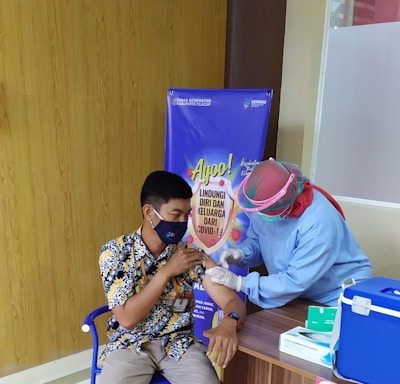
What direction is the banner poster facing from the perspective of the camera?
toward the camera

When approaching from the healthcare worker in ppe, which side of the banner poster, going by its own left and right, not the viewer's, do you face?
front

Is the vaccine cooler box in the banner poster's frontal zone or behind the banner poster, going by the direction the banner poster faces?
frontal zone

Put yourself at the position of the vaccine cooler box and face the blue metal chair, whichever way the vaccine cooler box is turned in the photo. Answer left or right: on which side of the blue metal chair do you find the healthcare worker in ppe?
right

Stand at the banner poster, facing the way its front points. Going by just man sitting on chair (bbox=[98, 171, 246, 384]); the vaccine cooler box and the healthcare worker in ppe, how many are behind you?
0

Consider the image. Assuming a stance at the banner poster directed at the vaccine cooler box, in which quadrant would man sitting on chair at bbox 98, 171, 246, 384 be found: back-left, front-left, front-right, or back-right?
front-right

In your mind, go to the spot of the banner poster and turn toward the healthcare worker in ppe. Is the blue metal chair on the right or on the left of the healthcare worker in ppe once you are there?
right

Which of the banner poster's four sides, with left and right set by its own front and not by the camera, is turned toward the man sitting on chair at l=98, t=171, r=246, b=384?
front

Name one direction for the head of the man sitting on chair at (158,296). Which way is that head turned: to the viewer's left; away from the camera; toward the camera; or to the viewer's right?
to the viewer's right

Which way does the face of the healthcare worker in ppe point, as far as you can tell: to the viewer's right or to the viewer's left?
to the viewer's left
